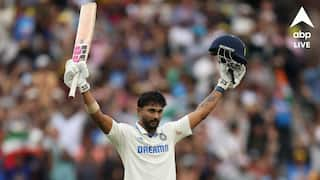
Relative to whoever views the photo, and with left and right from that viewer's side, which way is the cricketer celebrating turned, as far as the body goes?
facing the viewer
